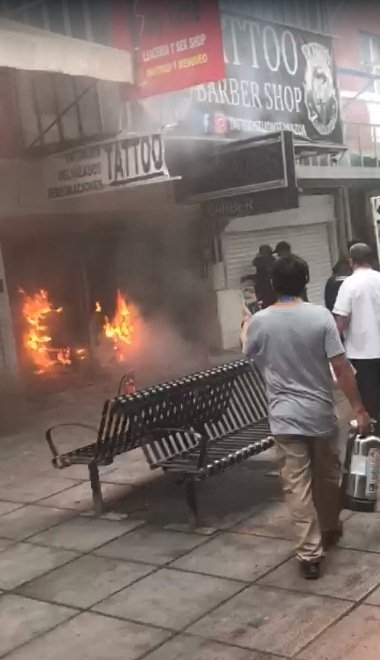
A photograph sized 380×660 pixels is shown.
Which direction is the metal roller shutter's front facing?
toward the camera

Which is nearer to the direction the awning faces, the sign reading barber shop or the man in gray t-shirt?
the man in gray t-shirt

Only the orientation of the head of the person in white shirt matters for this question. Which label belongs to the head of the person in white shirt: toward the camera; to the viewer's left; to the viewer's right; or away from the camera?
away from the camera

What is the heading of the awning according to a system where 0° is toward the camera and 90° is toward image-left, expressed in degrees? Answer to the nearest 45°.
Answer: approximately 315°

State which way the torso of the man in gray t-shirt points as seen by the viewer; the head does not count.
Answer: away from the camera

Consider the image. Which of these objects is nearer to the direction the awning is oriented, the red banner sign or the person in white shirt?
the person in white shirt

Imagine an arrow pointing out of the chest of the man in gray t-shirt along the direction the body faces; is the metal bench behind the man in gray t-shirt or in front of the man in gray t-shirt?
in front

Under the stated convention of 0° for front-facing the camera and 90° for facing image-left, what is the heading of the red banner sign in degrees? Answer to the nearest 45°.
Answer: approximately 45°

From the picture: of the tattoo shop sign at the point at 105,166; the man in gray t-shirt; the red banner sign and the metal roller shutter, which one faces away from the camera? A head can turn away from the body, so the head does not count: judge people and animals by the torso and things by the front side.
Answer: the man in gray t-shirt

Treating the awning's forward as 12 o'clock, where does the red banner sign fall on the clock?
The red banner sign is roughly at 9 o'clock from the awning.
